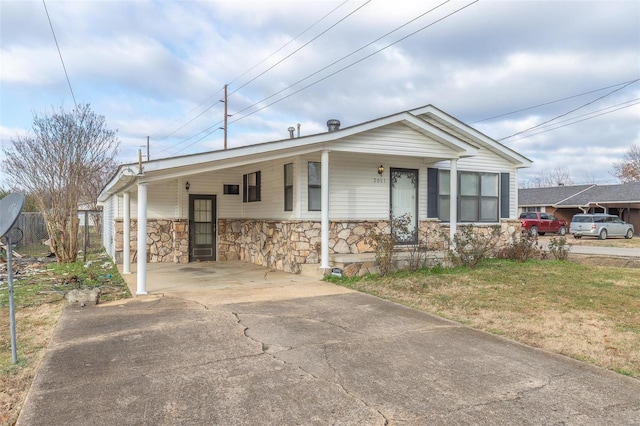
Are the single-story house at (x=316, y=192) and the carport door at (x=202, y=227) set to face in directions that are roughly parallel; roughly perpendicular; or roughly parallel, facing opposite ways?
roughly parallel

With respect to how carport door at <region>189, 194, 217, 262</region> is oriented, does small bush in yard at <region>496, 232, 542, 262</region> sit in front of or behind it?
in front

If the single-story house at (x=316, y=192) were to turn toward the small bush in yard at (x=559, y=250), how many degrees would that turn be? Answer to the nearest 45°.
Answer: approximately 45° to its left

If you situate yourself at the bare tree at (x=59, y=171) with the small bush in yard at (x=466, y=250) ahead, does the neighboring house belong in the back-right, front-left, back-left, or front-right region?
front-left

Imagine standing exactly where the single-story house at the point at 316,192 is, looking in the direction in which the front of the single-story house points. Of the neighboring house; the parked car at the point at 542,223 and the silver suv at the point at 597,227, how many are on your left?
3

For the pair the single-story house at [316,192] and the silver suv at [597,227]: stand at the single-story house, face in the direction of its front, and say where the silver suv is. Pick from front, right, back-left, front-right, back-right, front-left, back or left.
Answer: left

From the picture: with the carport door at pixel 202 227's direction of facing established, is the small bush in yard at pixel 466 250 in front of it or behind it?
in front

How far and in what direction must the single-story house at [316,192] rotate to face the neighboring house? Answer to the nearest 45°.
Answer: approximately 90° to its left

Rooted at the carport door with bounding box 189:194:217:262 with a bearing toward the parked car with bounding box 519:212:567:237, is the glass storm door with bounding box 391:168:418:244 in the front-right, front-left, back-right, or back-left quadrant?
front-right

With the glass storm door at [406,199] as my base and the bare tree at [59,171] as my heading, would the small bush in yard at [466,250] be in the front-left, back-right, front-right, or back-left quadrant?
back-left

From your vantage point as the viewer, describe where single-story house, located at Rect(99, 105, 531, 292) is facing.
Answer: facing the viewer and to the right of the viewer

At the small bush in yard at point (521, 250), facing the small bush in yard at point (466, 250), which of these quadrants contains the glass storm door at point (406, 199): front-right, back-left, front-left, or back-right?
front-right

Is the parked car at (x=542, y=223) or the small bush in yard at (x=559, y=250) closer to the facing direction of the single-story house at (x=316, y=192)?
the small bush in yard
